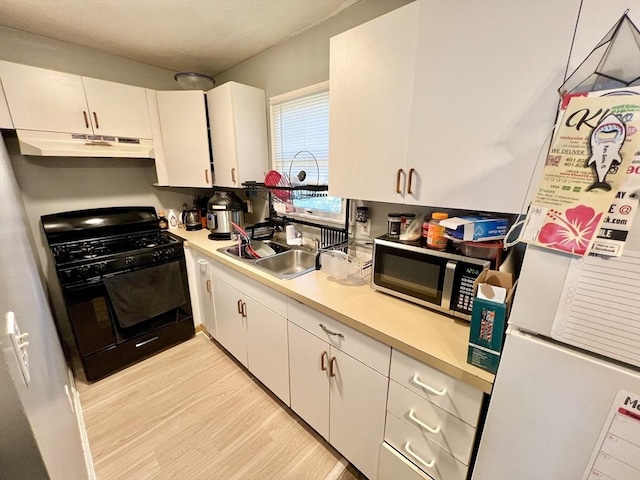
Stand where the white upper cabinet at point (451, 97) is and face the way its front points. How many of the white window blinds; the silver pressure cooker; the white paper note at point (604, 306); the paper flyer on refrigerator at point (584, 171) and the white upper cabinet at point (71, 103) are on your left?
2

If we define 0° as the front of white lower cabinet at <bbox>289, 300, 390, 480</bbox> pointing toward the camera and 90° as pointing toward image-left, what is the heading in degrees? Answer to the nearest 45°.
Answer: approximately 45°

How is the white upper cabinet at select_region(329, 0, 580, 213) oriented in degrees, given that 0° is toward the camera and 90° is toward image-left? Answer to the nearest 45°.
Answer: approximately 45°

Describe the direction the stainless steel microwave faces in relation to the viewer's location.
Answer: facing the viewer and to the left of the viewer

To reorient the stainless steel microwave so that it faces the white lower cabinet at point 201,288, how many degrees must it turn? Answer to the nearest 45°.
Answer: approximately 45° to its right

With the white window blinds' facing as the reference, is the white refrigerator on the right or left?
on its left

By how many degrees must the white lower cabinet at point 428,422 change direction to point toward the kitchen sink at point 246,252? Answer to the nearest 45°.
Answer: approximately 45° to its right

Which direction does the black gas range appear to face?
toward the camera

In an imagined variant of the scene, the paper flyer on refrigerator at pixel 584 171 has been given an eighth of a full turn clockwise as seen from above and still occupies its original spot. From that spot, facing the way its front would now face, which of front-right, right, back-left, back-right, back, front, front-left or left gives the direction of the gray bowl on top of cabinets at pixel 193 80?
front-right
